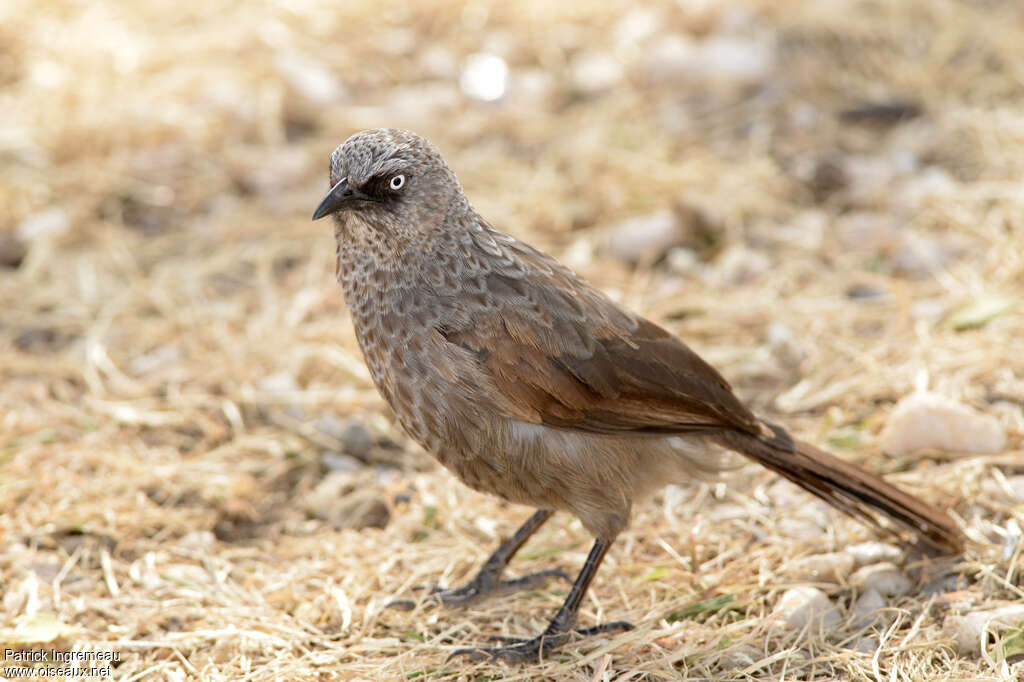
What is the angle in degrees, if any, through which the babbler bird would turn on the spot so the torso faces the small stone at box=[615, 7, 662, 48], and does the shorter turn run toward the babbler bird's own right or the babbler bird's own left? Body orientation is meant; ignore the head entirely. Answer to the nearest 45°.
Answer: approximately 90° to the babbler bird's own right

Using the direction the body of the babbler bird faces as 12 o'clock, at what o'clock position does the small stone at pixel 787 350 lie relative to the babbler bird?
The small stone is roughly at 4 o'clock from the babbler bird.

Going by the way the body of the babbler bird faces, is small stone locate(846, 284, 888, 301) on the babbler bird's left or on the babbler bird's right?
on the babbler bird's right

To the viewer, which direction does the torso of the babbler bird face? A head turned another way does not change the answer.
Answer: to the viewer's left

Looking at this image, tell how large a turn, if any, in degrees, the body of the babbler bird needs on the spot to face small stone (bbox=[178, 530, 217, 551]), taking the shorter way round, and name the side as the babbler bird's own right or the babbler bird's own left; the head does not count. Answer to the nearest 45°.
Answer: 0° — it already faces it

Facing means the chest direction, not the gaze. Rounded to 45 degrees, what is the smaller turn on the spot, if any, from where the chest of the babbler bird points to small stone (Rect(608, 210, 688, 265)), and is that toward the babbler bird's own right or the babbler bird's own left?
approximately 90° to the babbler bird's own right

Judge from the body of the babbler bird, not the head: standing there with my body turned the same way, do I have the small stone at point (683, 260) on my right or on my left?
on my right

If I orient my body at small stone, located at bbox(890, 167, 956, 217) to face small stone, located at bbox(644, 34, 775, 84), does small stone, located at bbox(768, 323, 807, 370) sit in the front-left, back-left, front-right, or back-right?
back-left

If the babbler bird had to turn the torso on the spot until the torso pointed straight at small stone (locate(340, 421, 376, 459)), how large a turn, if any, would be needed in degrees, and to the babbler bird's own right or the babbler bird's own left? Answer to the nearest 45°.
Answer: approximately 45° to the babbler bird's own right

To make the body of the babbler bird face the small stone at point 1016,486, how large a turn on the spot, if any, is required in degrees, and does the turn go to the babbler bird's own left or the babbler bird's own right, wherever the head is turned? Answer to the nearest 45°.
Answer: approximately 180°

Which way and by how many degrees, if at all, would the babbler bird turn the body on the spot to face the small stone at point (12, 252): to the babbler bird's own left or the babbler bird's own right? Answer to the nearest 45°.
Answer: approximately 45° to the babbler bird's own right
